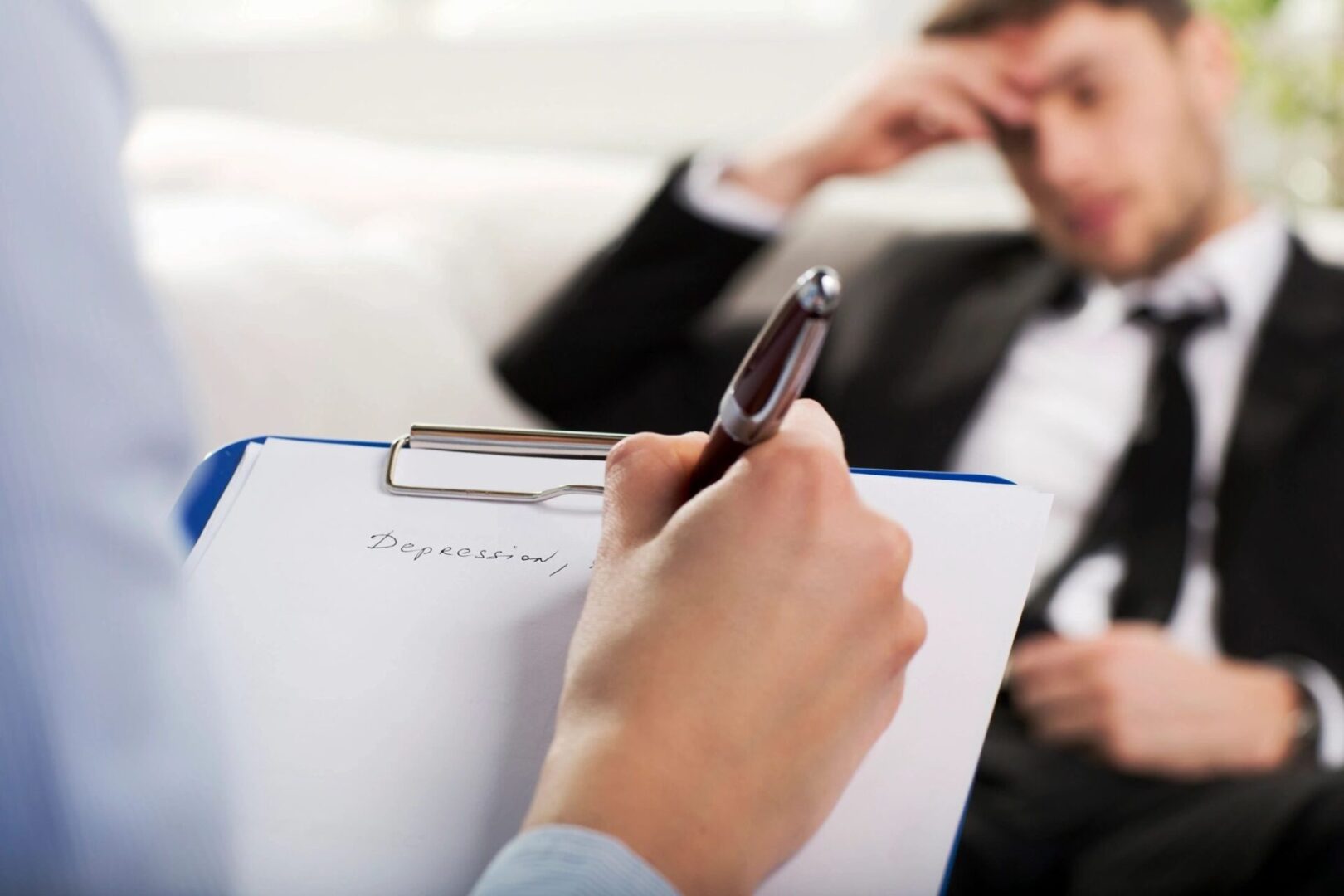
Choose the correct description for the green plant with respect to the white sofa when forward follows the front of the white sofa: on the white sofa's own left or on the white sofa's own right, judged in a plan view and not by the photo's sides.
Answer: on the white sofa's own left

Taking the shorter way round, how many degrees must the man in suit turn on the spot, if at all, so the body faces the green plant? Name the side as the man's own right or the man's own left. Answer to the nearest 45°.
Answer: approximately 135° to the man's own left

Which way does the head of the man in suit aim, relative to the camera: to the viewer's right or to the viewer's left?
to the viewer's left

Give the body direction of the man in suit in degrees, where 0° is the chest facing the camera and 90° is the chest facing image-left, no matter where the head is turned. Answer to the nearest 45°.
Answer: approximately 0°

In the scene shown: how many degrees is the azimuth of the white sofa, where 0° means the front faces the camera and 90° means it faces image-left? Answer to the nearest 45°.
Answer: approximately 0°
